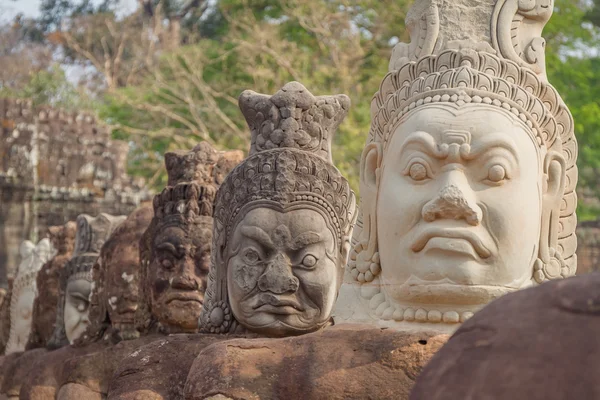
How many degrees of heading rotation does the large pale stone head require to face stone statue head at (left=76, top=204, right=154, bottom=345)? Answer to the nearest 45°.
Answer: approximately 135° to its right

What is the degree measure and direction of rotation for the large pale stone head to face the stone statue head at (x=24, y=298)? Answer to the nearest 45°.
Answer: approximately 135° to its right

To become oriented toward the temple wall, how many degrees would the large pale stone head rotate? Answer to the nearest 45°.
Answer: approximately 135° to its right

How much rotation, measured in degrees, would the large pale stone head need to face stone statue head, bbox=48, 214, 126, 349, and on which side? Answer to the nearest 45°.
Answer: approximately 135° to its right

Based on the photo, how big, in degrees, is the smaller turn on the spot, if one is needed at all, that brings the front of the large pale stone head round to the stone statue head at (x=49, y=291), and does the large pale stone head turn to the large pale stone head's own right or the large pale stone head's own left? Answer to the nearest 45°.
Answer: approximately 135° to the large pale stone head's own right

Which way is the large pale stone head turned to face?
toward the camera
